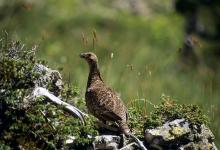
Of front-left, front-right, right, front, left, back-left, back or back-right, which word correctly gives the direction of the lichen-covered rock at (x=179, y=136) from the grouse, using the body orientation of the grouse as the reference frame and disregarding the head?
back

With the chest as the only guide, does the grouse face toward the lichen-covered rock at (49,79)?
yes

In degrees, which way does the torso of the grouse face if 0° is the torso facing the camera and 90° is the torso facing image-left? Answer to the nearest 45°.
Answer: approximately 90°
